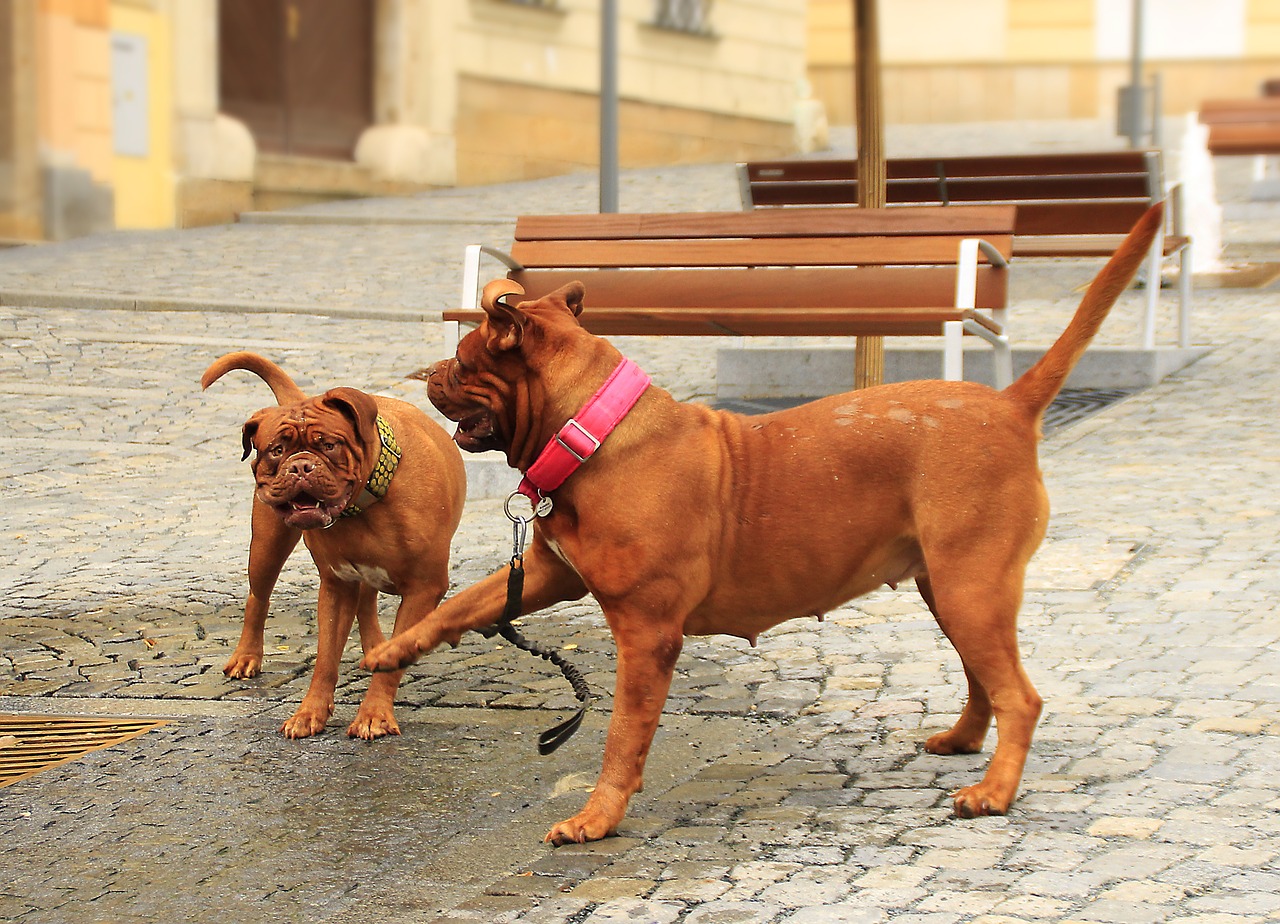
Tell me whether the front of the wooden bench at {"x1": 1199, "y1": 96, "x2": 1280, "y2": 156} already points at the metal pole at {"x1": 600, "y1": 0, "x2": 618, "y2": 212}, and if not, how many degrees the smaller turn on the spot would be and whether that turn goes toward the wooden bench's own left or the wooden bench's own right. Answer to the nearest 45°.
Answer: approximately 45° to the wooden bench's own right

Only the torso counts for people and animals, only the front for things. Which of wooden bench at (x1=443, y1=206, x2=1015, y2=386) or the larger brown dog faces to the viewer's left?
the larger brown dog

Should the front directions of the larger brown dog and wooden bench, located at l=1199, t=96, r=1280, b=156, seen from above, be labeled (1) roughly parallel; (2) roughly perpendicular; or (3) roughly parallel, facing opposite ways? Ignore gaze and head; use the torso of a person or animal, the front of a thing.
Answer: roughly perpendicular

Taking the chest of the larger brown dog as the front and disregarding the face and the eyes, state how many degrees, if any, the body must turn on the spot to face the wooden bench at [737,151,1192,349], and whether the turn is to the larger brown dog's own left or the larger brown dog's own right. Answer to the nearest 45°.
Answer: approximately 90° to the larger brown dog's own right

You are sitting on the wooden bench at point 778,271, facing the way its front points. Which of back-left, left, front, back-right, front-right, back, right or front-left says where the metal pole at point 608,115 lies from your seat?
back

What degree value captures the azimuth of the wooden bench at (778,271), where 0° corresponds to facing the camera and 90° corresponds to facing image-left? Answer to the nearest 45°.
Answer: approximately 0°

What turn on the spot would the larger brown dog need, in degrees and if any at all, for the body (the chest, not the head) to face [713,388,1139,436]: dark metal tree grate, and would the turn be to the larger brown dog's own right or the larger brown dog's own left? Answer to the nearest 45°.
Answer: approximately 90° to the larger brown dog's own right

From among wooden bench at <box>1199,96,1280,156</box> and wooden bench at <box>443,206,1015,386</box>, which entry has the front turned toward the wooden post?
wooden bench at <box>1199,96,1280,156</box>

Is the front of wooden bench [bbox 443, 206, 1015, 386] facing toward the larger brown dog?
yes

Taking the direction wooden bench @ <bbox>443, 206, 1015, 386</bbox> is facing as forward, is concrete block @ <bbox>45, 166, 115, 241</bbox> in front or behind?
behind

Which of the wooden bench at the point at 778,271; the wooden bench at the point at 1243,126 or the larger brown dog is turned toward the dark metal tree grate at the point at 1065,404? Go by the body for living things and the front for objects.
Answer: the wooden bench at the point at 1243,126

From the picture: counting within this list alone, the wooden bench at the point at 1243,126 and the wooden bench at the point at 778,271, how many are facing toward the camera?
2

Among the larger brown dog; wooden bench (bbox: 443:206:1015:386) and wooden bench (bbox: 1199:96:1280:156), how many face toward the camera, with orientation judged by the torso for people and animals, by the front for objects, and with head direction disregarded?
2

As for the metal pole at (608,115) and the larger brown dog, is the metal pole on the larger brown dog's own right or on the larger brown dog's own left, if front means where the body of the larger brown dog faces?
on the larger brown dog's own right

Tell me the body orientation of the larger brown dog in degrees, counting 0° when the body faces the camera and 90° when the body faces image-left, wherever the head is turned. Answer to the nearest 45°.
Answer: approximately 90°
